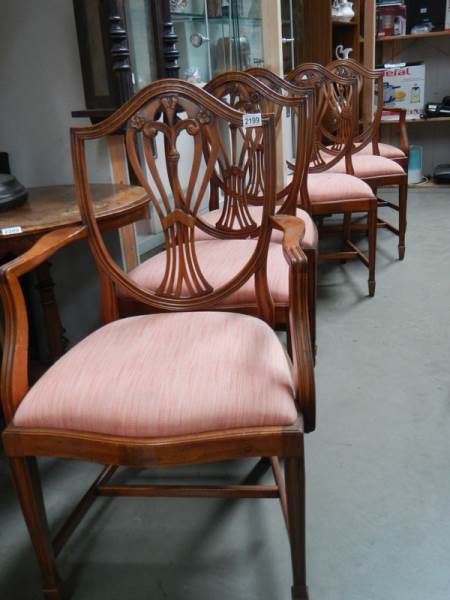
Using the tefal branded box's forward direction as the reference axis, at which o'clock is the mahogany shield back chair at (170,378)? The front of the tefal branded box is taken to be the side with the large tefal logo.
The mahogany shield back chair is roughly at 12 o'clock from the tefal branded box.

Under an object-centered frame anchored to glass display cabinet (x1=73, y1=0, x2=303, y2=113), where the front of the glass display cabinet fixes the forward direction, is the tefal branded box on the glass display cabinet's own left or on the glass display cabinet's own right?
on the glass display cabinet's own left

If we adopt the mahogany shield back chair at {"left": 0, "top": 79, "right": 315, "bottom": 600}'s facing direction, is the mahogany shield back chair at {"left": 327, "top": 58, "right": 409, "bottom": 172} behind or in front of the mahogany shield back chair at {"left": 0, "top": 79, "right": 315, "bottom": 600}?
behind

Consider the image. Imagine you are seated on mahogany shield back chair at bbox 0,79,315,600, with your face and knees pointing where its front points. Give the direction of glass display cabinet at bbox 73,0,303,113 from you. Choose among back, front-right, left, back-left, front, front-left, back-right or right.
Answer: back

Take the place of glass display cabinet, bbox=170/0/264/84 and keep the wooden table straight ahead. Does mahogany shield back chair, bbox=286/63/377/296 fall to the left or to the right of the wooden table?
left

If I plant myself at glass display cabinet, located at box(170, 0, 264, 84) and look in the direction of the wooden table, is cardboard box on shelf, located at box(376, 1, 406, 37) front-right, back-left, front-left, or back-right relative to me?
back-left

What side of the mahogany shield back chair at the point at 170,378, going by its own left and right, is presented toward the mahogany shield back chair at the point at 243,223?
back

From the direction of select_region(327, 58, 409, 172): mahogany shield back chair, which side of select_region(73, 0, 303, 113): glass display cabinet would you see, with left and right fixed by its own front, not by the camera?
left

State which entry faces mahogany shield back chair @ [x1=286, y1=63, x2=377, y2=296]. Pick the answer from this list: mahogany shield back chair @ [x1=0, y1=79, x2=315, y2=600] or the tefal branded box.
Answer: the tefal branded box
